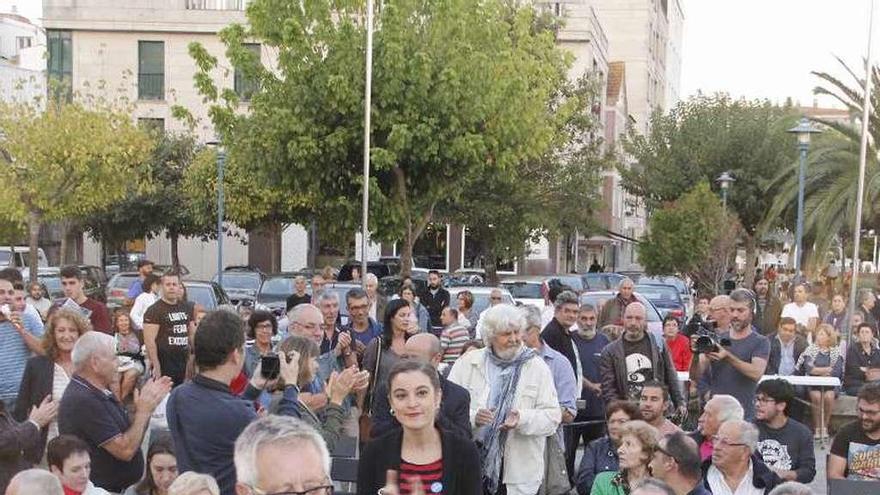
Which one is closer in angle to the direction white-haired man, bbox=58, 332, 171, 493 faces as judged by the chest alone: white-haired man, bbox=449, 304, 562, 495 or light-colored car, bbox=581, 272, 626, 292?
the white-haired man

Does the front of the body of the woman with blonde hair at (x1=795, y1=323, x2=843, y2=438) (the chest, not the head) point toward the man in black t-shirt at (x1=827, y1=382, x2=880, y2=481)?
yes

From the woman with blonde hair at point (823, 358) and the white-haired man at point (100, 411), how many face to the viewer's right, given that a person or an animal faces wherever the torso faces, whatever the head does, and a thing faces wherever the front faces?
1

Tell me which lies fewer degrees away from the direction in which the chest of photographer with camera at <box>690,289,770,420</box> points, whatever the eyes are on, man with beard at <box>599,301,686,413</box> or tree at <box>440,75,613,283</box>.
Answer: the man with beard

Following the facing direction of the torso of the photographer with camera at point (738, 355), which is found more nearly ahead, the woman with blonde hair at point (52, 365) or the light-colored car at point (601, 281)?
the woman with blonde hair

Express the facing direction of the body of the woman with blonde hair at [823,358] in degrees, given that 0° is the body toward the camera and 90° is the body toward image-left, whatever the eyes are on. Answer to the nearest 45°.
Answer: approximately 0°

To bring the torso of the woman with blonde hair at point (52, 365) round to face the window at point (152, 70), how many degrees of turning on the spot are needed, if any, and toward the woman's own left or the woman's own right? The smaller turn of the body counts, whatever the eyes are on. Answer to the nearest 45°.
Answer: approximately 135° to the woman's own left

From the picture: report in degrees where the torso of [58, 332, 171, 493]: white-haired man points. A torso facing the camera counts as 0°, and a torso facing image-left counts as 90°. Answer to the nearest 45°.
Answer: approximately 270°

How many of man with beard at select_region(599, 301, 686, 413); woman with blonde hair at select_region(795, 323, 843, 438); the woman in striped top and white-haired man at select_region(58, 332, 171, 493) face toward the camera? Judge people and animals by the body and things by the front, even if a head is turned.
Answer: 3

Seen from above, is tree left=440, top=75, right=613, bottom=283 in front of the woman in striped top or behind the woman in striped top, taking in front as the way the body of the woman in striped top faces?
behind
